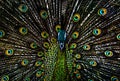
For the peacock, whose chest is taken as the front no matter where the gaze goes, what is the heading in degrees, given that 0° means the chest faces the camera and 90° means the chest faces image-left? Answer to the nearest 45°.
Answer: approximately 0°
